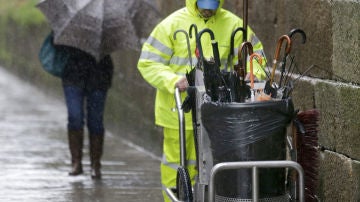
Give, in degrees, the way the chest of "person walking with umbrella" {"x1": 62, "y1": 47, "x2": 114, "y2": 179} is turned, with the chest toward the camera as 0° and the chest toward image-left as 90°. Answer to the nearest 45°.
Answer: approximately 0°

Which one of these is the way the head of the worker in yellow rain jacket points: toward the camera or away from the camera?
toward the camera
